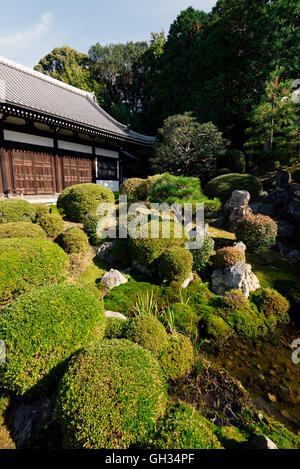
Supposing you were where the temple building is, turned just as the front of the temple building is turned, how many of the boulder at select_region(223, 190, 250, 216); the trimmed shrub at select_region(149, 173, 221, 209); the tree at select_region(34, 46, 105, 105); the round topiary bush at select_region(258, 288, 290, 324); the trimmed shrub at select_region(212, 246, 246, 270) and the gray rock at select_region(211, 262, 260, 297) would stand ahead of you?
5

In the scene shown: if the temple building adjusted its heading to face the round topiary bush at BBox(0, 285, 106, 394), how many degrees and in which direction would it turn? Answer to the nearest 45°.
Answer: approximately 45° to its right

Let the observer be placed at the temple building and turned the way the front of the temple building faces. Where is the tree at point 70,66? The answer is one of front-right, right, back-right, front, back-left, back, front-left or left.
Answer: back-left

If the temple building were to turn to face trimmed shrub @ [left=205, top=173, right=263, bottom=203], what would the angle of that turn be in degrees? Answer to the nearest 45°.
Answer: approximately 45° to its left

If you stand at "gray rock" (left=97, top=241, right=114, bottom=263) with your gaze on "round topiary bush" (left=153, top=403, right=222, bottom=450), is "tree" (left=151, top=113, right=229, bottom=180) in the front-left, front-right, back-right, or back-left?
back-left

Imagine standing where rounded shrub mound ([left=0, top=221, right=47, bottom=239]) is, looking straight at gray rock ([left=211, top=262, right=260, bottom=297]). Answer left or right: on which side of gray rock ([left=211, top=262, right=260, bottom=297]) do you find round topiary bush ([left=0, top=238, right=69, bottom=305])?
right

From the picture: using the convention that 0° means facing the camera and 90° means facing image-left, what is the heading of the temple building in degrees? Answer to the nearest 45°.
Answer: approximately 315°

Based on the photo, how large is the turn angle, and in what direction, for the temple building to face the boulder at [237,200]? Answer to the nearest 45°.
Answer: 0° — it already faces it
